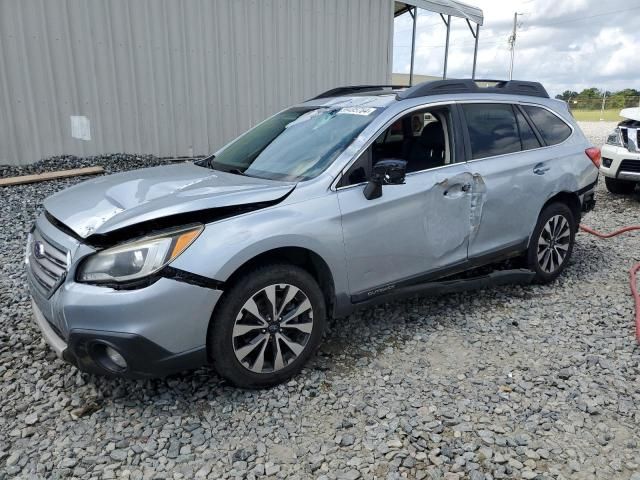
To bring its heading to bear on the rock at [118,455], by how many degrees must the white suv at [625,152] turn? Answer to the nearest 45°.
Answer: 0° — it already faces it

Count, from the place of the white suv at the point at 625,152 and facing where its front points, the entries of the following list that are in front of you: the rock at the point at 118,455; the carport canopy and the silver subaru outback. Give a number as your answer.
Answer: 2

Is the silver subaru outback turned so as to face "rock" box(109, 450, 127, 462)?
yes

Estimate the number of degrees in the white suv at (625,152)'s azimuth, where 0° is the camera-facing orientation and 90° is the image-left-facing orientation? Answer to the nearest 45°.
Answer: approximately 0°

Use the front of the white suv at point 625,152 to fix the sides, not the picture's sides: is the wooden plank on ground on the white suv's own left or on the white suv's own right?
on the white suv's own right

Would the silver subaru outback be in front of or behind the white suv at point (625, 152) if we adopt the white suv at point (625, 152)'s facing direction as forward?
in front

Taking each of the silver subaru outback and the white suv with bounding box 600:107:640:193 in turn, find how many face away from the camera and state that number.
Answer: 0

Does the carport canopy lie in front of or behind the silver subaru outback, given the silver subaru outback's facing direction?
behind
